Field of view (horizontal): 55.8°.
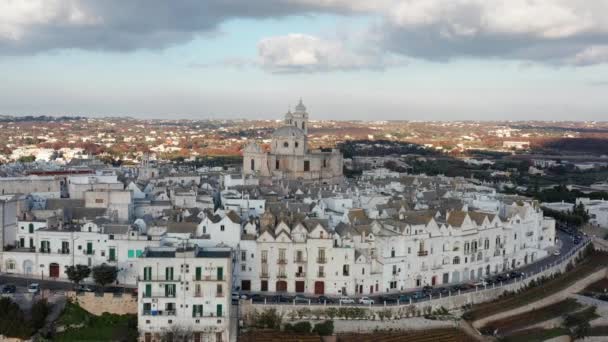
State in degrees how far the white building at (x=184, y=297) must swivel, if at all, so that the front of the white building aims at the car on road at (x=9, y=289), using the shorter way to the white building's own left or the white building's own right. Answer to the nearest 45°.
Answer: approximately 135° to the white building's own right

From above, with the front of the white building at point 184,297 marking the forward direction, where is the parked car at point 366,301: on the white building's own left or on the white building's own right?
on the white building's own left

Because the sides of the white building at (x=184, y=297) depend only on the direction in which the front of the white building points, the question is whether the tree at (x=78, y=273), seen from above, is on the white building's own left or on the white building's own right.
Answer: on the white building's own right

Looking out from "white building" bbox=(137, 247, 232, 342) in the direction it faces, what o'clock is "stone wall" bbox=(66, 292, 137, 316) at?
The stone wall is roughly at 4 o'clock from the white building.

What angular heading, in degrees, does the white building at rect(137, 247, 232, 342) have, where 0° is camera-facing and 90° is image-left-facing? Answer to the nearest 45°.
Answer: approximately 0°

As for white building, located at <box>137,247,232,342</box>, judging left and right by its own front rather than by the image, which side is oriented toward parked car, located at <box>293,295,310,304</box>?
left
